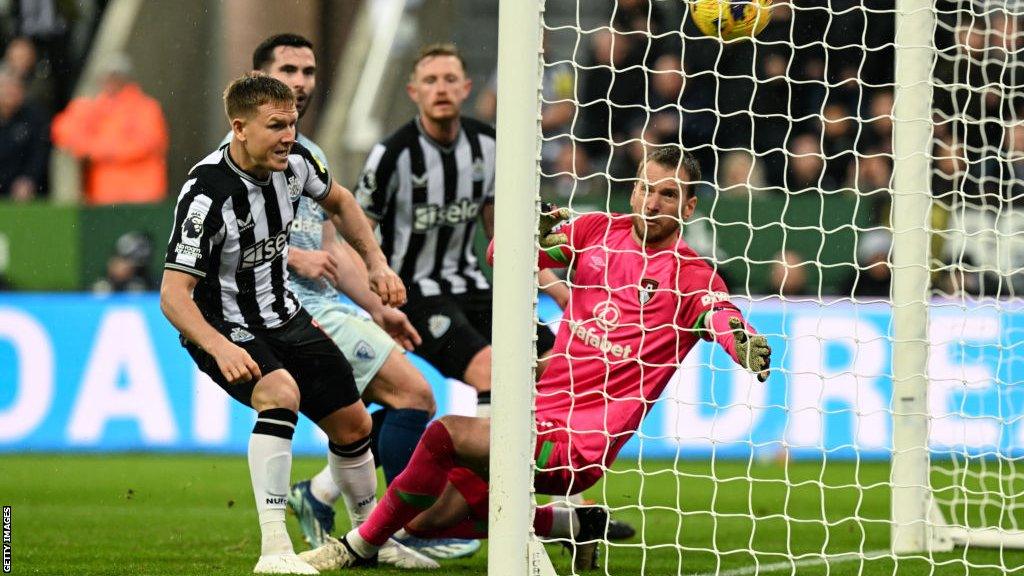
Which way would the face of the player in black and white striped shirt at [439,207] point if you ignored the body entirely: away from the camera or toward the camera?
toward the camera

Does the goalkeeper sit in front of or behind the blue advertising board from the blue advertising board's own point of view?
in front

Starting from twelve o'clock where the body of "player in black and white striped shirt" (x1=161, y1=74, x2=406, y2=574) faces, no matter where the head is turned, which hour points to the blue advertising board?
The blue advertising board is roughly at 7 o'clock from the player in black and white striped shirt.

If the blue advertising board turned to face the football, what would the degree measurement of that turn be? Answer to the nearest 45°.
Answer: approximately 45° to its left

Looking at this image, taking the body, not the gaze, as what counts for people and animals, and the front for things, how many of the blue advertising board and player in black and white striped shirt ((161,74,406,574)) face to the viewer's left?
0

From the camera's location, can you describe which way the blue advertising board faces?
facing the viewer

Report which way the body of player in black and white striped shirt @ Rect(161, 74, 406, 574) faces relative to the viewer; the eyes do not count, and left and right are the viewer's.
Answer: facing the viewer and to the right of the viewer

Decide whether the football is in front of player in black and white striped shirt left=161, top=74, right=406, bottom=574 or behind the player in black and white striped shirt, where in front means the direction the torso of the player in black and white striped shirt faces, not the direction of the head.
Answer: in front
